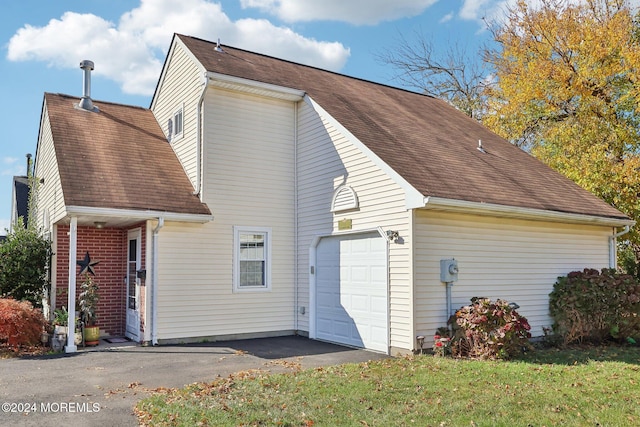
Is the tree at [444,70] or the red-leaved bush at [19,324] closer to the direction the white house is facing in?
the red-leaved bush

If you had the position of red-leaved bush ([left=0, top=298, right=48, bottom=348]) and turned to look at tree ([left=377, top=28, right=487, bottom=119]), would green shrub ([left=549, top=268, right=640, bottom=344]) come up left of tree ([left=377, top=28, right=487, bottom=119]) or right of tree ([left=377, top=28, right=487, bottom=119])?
right

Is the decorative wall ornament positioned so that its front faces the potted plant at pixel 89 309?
yes

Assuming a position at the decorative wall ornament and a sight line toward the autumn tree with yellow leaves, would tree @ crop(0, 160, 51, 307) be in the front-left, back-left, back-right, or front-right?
back-left

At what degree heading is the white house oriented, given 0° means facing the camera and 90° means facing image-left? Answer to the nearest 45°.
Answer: approximately 45°

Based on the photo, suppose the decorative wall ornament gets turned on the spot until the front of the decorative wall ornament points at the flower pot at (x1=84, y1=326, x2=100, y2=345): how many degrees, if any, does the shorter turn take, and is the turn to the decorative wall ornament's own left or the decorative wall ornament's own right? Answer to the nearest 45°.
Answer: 0° — it already faces it

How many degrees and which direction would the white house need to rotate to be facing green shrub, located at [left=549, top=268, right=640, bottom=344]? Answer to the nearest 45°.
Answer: approximately 135° to its left

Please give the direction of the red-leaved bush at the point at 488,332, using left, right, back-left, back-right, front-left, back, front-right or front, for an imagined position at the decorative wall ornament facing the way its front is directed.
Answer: front-left

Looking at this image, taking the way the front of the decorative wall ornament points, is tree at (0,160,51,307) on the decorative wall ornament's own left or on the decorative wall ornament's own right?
on the decorative wall ornament's own right
